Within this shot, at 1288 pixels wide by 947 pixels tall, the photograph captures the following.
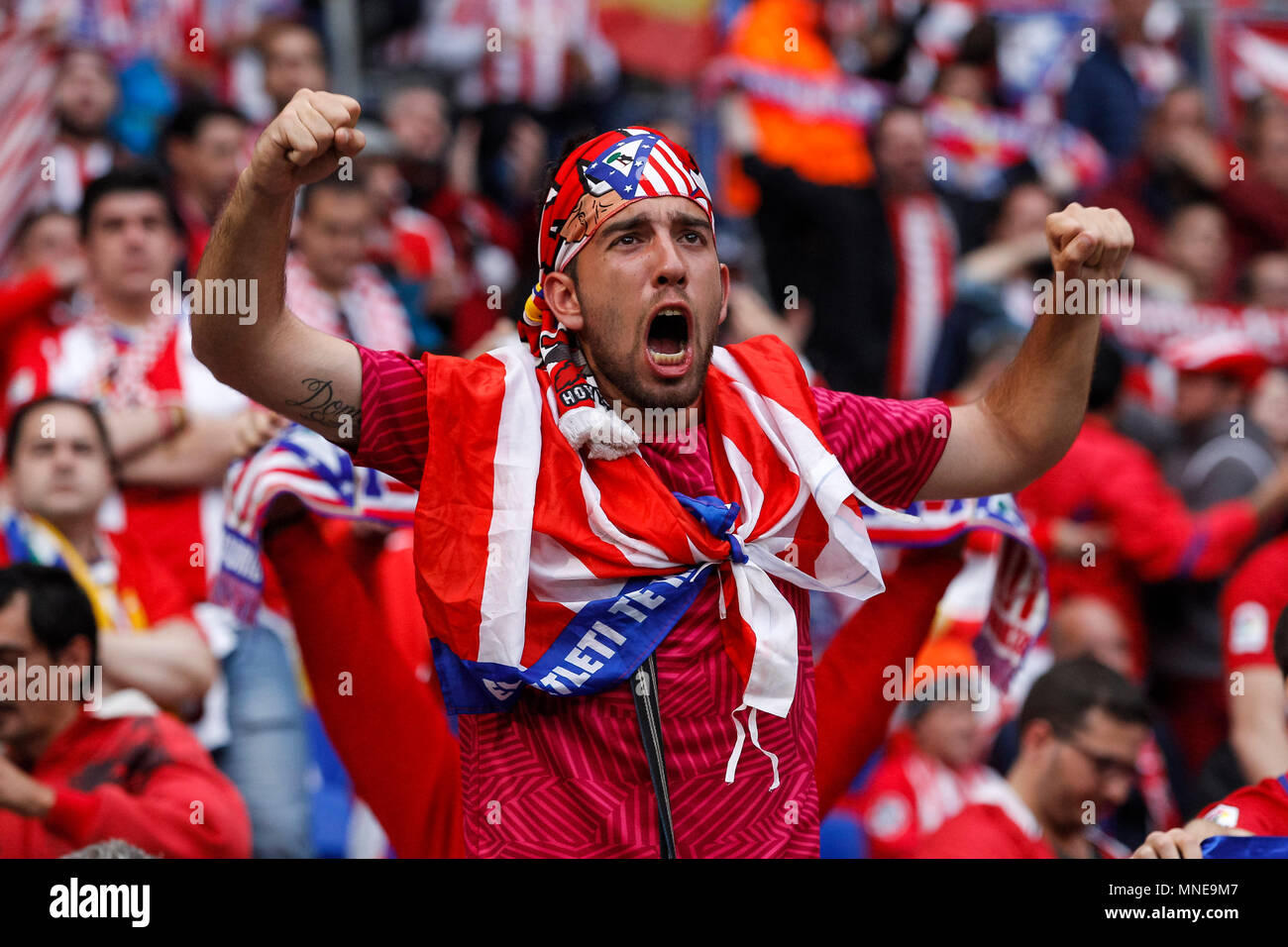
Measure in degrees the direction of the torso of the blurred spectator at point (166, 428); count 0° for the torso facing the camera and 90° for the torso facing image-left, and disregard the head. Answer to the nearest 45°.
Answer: approximately 0°

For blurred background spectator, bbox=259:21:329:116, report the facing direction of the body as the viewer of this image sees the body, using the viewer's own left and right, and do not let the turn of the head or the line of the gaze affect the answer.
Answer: facing the viewer

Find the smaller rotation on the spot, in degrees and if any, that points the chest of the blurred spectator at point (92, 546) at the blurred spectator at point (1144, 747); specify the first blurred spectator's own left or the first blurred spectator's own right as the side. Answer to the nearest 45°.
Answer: approximately 90° to the first blurred spectator's own left

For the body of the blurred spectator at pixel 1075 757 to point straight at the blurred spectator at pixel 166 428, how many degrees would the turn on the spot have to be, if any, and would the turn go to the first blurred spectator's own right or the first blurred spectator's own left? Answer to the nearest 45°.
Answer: approximately 135° to the first blurred spectator's own right

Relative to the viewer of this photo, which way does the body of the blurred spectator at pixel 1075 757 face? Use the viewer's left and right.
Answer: facing the viewer and to the right of the viewer

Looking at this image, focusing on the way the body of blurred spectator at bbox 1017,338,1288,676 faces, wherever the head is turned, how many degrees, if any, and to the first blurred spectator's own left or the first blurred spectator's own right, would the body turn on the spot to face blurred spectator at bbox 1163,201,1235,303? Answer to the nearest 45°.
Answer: approximately 135° to the first blurred spectator's own right

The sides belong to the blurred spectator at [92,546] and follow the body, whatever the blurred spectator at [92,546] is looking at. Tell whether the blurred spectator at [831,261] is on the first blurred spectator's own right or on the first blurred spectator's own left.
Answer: on the first blurred spectator's own left

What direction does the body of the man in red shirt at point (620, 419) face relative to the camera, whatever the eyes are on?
toward the camera

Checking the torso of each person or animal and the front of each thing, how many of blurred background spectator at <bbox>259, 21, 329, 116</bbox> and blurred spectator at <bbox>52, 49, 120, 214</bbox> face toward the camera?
2

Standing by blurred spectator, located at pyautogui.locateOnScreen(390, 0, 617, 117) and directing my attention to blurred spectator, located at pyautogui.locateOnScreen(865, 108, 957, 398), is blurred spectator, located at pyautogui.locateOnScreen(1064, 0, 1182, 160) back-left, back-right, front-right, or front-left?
front-left

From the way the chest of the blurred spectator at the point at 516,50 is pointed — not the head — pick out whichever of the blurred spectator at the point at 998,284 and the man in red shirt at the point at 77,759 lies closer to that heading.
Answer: the man in red shirt
